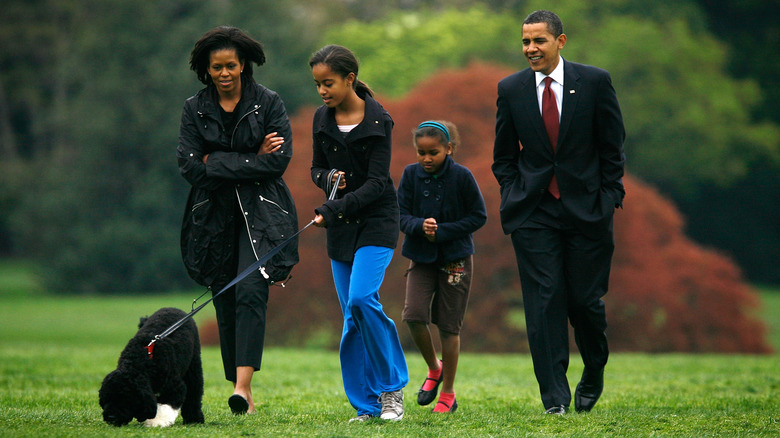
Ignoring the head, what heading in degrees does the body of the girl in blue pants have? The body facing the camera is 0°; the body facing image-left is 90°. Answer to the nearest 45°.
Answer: approximately 45°

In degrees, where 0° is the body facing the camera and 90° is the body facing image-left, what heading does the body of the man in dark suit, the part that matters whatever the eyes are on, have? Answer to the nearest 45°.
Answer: approximately 0°

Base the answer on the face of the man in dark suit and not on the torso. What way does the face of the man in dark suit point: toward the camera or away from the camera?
toward the camera

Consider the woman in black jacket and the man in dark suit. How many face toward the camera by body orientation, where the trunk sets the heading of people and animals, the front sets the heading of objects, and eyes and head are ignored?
2

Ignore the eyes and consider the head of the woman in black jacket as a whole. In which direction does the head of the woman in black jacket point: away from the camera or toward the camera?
toward the camera

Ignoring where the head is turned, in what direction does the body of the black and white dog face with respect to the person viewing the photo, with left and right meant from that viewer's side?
facing the viewer and to the left of the viewer

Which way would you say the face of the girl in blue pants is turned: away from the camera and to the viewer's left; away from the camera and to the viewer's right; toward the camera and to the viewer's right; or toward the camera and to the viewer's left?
toward the camera and to the viewer's left

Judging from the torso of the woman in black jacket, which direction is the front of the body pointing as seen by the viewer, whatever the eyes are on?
toward the camera

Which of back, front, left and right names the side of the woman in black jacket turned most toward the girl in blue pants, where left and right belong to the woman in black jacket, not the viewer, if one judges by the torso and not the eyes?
left

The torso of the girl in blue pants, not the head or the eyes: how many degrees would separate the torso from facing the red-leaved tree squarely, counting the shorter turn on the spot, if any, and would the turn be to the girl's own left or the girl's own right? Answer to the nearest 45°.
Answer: approximately 135° to the girl's own right

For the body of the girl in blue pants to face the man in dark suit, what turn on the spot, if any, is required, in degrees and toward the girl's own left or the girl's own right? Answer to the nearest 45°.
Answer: approximately 135° to the girl's own left
